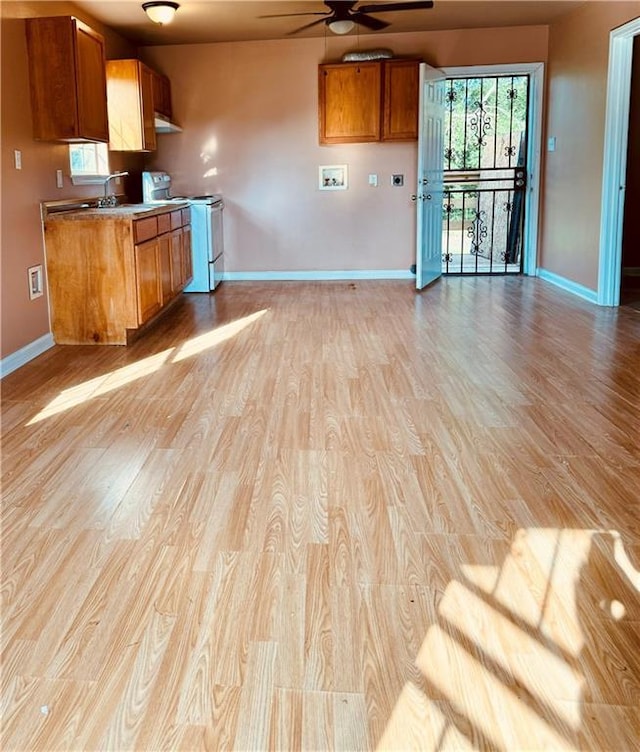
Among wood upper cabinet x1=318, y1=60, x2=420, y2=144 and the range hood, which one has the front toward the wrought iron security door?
the range hood

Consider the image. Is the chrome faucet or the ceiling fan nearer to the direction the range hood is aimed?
the ceiling fan

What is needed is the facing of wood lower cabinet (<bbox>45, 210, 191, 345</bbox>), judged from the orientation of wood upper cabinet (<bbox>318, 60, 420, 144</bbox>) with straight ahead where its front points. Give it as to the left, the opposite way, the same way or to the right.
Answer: to the left

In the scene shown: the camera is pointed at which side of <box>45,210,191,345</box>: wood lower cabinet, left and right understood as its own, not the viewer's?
right

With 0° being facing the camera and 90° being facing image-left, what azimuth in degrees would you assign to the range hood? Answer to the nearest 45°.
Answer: approximately 270°

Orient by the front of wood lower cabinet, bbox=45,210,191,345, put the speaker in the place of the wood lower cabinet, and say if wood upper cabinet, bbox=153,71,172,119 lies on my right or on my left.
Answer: on my left

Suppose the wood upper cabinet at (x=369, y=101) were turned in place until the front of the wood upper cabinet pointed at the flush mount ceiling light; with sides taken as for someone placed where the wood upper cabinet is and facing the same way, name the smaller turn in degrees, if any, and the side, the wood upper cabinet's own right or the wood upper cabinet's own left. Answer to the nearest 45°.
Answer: approximately 45° to the wood upper cabinet's own right

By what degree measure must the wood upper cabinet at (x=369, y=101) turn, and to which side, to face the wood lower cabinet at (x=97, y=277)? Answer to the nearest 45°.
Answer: approximately 45° to its right

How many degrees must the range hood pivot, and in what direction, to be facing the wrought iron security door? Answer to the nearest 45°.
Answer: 0° — it already faces it

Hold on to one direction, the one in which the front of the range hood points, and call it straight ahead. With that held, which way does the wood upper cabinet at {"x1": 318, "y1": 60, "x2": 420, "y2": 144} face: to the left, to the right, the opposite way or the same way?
to the right

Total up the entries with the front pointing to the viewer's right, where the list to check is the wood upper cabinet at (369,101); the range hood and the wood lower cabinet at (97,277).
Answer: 2

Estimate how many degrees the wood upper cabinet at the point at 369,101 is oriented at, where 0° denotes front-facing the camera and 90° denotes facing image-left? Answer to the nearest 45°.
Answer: approximately 0°

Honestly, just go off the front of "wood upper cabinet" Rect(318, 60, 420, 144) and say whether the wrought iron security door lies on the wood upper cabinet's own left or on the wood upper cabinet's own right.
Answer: on the wood upper cabinet's own left
